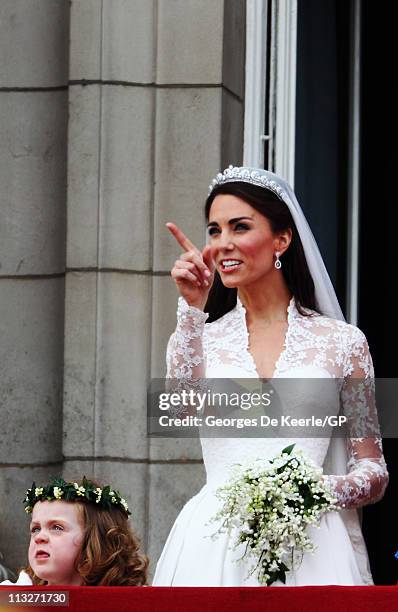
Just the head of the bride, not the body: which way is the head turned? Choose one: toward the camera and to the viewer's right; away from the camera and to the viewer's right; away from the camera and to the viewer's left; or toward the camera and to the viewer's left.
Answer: toward the camera and to the viewer's left

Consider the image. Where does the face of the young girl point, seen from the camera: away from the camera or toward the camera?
toward the camera

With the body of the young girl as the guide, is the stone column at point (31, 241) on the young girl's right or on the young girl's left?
on the young girl's right

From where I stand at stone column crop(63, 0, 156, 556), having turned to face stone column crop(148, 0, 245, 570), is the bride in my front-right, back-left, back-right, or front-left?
front-right

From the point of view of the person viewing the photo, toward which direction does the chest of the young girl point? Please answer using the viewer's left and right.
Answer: facing the viewer and to the left of the viewer

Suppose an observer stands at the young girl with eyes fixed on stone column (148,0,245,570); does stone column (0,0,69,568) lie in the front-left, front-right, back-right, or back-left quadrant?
front-left

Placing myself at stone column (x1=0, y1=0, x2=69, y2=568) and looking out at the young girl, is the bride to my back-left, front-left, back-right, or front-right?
front-left
